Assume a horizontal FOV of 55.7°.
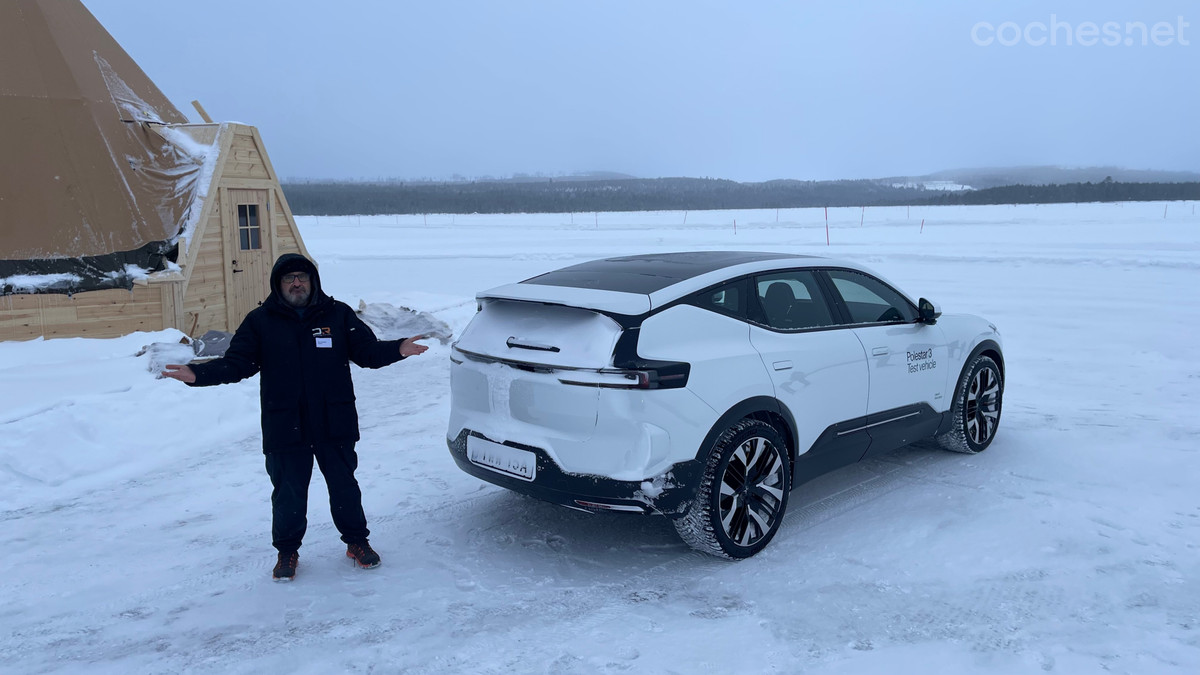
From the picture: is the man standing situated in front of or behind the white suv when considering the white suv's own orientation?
behind

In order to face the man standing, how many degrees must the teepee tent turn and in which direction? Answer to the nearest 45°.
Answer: approximately 45° to its right

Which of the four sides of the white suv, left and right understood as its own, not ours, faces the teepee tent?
left

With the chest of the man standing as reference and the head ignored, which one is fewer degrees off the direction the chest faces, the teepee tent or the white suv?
the white suv

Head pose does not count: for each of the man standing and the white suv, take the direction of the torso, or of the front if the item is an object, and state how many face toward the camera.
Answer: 1

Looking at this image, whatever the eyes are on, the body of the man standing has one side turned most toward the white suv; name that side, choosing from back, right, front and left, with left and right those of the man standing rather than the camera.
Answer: left

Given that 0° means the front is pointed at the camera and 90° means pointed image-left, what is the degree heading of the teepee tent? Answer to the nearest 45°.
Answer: approximately 315°

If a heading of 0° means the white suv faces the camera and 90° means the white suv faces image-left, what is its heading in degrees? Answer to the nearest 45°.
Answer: approximately 225°

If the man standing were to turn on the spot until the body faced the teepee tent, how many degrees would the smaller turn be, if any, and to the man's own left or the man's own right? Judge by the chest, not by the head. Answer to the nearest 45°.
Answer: approximately 180°

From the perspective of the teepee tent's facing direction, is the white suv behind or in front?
in front

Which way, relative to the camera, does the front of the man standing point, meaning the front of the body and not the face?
toward the camera
